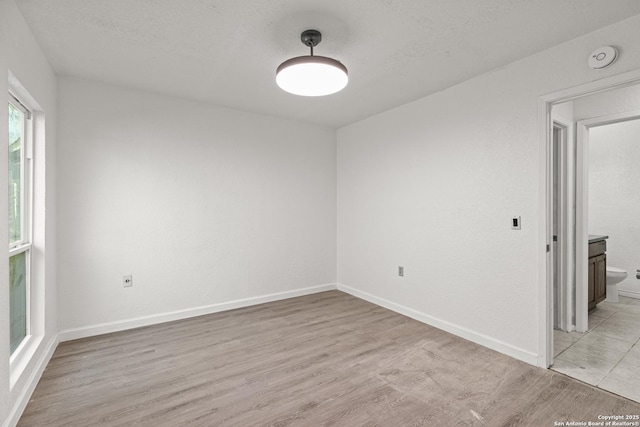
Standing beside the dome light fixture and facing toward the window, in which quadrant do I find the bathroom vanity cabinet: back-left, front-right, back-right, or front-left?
back-right

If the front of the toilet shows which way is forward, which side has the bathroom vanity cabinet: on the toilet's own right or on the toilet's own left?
on the toilet's own right
